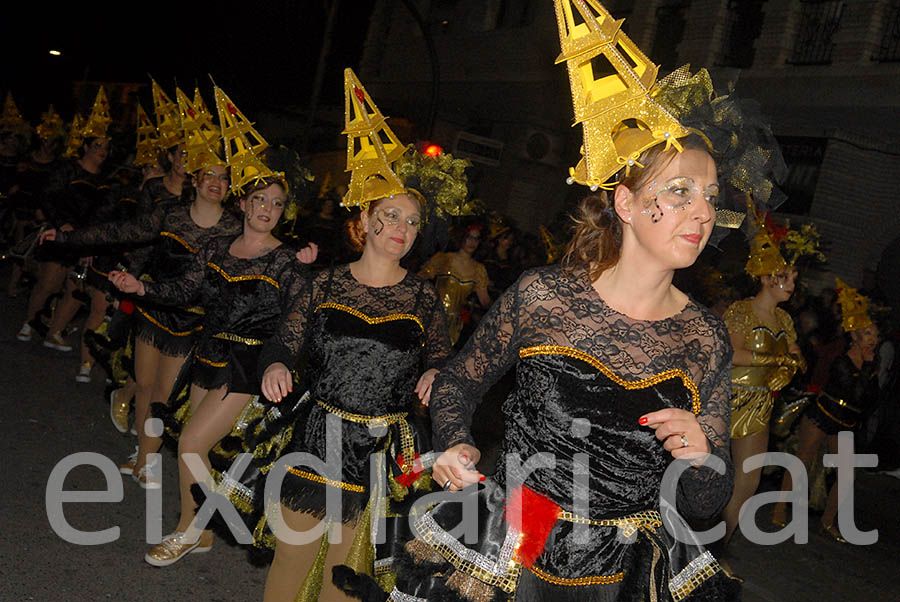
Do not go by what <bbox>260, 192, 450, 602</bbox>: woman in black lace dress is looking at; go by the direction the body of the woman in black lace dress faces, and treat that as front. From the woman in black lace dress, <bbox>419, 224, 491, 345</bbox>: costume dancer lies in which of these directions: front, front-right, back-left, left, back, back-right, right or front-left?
back

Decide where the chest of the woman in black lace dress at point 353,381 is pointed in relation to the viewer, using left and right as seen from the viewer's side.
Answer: facing the viewer

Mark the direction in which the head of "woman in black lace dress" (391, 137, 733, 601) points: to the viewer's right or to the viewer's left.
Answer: to the viewer's right

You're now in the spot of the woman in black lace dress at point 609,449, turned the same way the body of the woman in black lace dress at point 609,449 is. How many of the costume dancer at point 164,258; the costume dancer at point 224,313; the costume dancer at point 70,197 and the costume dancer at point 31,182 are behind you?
4

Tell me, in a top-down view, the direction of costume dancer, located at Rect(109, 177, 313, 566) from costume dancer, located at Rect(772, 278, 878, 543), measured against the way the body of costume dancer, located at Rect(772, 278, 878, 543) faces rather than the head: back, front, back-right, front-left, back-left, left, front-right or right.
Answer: right

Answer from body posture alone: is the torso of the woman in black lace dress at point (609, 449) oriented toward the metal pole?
no

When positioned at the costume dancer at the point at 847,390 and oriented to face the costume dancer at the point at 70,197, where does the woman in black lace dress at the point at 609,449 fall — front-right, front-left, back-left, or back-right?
front-left

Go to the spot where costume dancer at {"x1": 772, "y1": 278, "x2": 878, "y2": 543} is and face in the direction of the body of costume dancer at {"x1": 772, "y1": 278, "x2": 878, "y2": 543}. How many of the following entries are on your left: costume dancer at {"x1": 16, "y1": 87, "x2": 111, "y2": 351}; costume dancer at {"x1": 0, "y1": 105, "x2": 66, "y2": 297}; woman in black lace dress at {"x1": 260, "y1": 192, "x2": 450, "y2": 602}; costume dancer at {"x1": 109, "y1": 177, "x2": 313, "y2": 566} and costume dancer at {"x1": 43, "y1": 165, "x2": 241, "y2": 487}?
0

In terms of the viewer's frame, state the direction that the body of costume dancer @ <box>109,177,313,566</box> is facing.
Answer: toward the camera

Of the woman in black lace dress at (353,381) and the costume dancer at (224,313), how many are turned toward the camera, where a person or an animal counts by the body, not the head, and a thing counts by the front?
2

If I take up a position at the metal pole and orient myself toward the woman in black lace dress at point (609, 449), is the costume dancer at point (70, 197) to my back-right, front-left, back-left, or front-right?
front-right

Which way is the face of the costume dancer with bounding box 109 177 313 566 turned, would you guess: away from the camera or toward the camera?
toward the camera

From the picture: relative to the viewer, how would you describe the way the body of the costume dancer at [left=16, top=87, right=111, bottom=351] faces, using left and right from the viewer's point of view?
facing the viewer and to the right of the viewer

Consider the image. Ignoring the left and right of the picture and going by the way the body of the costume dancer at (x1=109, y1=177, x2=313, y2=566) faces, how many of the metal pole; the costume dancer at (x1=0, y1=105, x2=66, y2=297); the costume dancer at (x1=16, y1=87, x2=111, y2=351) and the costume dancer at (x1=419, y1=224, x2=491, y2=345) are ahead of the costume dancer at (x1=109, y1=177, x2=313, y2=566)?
0

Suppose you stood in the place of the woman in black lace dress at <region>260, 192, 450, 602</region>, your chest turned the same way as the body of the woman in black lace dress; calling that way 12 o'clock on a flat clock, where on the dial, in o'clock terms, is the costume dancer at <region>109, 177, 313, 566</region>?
The costume dancer is roughly at 5 o'clock from the woman in black lace dress.
